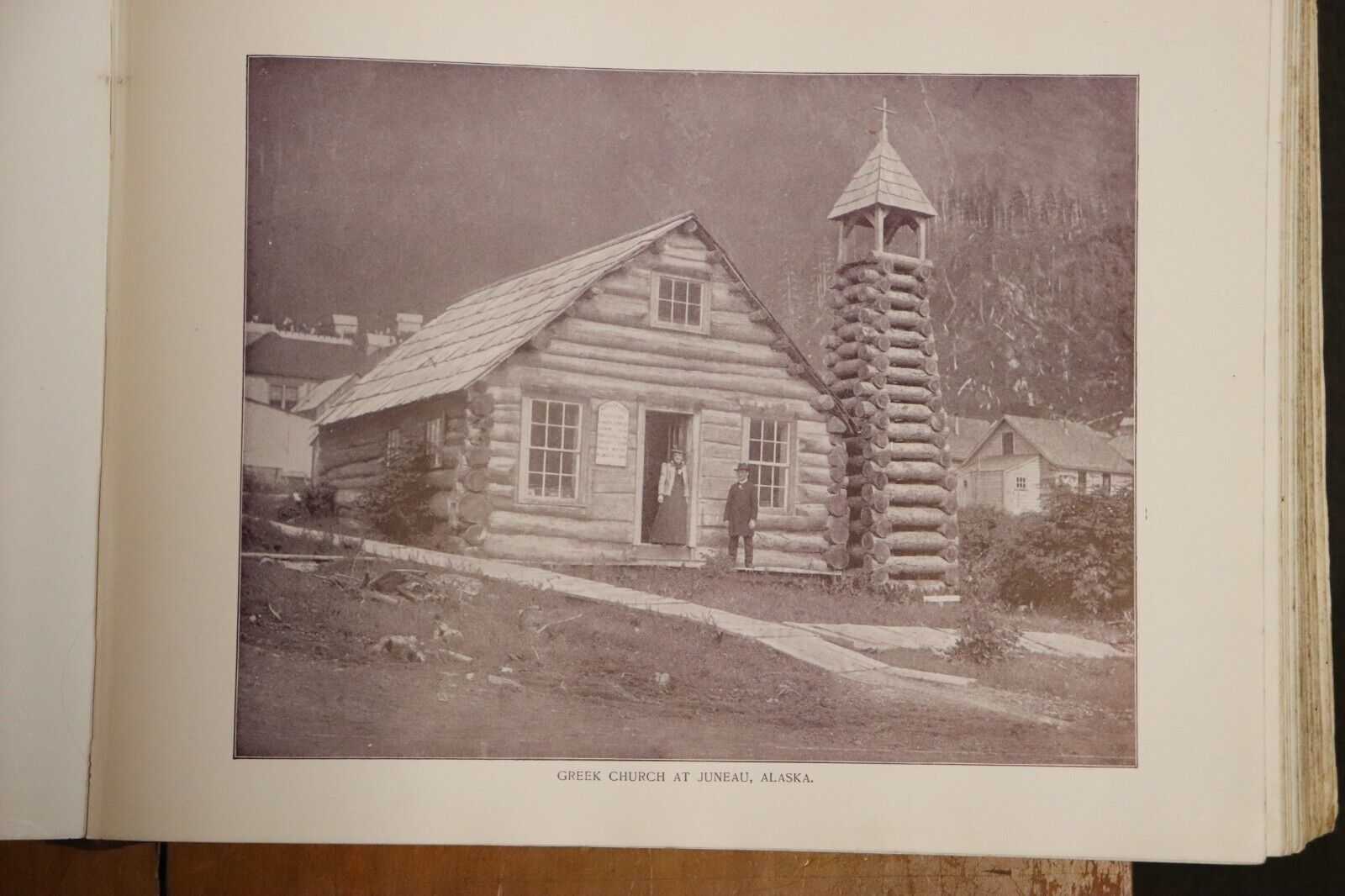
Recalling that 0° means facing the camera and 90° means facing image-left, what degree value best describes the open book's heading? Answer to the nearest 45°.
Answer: approximately 0°
